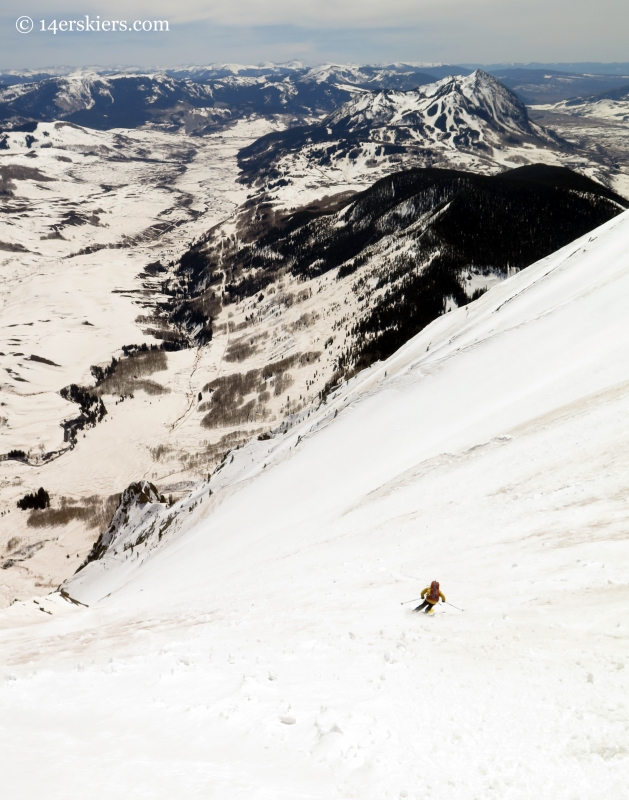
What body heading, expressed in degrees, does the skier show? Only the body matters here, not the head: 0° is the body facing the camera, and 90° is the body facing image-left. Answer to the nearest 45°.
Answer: approximately 135°
